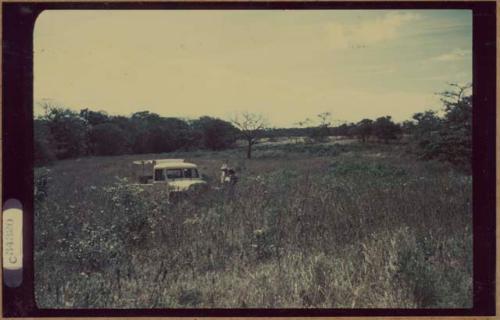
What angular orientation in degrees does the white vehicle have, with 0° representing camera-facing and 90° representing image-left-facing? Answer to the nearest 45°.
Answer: approximately 315°
